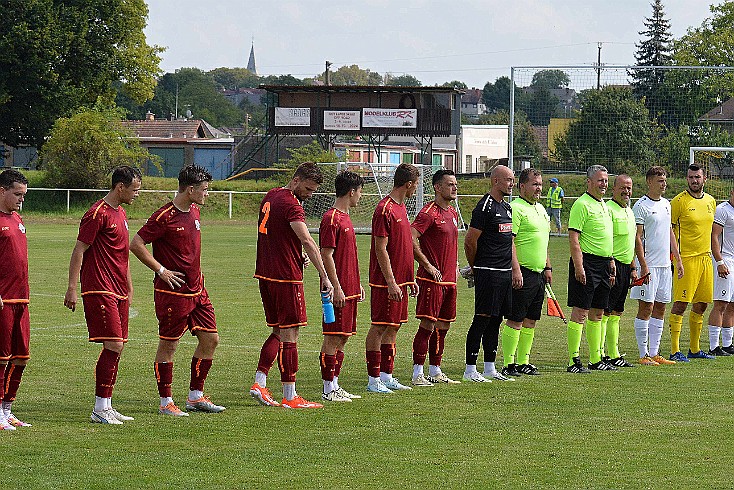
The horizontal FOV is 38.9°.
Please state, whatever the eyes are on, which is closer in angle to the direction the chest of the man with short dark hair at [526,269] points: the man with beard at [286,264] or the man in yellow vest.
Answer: the man with beard

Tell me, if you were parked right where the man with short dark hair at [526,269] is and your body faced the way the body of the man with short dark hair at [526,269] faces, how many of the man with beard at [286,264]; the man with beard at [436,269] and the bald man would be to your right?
3

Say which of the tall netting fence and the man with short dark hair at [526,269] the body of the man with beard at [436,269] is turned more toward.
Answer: the man with short dark hair

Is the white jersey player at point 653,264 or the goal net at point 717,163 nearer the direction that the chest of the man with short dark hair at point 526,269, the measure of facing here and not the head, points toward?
the white jersey player
